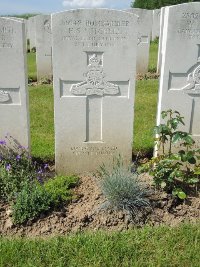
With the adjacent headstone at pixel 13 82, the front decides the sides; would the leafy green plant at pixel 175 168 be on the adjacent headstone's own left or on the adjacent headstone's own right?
on the adjacent headstone's own left

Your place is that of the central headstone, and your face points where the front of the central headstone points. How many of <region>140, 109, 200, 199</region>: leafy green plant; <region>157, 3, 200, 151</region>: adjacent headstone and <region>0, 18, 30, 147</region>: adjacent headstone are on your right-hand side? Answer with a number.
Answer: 1

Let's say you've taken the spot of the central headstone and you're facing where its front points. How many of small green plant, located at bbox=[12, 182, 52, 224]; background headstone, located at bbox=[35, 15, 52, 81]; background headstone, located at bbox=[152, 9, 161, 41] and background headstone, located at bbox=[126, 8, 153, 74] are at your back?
3

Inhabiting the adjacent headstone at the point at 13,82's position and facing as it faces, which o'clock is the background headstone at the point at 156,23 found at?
The background headstone is roughly at 7 o'clock from the adjacent headstone.

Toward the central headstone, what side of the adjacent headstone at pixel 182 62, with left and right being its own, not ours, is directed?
right

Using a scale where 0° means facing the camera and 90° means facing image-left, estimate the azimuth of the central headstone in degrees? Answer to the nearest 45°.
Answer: approximately 0°

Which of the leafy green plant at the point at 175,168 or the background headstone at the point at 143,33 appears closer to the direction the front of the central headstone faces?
the leafy green plant

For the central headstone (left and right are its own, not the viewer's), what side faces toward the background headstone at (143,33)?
back

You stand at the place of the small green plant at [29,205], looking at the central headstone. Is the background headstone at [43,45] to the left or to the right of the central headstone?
left

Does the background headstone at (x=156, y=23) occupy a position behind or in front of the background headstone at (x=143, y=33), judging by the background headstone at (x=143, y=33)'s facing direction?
behind

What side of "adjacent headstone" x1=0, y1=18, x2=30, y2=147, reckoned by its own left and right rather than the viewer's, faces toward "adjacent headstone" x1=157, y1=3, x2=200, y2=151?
left

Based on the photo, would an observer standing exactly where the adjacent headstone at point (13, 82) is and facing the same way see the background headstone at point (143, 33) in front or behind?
behind

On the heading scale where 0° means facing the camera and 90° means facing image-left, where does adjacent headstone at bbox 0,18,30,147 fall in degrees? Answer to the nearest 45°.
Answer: approximately 0°

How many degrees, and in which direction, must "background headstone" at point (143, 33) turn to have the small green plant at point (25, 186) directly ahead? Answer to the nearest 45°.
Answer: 0° — it already faces it

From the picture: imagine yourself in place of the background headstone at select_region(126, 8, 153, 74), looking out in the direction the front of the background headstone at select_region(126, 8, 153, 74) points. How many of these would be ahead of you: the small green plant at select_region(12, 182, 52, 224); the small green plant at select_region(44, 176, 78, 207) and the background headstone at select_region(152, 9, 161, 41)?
2
